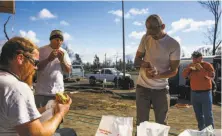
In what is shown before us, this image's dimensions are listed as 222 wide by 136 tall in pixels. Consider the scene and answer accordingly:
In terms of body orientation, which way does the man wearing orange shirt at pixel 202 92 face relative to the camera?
toward the camera

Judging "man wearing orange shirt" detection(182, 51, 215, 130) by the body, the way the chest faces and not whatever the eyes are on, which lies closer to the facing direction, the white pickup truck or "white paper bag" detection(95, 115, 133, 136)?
the white paper bag

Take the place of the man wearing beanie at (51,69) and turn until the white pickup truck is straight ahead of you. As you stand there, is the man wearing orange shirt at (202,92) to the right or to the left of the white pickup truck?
right

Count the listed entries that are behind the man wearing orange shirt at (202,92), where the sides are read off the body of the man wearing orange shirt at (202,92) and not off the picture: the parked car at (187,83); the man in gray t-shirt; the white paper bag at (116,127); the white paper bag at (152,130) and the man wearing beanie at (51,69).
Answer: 1

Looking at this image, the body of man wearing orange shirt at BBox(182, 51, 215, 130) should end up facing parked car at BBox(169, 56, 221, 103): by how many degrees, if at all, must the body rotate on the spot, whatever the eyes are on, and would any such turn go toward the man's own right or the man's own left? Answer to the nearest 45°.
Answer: approximately 180°

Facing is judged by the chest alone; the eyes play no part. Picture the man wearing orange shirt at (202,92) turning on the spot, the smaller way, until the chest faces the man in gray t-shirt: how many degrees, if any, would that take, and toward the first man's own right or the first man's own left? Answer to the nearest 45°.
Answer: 0° — they already face them

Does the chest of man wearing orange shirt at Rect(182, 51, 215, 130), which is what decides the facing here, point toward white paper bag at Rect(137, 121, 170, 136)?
yes

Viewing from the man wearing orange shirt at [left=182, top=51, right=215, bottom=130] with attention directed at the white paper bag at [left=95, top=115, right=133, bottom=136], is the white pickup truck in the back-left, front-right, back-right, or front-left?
back-right

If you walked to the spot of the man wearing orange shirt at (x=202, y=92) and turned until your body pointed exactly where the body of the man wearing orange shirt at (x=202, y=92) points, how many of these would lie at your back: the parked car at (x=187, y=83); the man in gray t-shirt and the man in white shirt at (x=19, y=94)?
1

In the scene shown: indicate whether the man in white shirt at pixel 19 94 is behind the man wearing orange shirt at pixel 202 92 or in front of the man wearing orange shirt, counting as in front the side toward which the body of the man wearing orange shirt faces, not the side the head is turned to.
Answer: in front

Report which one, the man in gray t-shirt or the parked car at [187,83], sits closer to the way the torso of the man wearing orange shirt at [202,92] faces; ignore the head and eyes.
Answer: the man in gray t-shirt

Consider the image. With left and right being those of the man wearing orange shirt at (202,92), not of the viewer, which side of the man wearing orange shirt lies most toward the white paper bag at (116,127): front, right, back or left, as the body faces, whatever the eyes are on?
front

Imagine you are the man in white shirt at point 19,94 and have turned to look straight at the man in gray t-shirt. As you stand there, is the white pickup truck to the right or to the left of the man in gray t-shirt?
left
